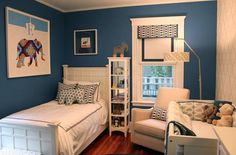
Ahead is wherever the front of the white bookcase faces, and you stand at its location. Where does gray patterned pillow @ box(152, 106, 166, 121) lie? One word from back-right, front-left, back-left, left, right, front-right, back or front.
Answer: front-left

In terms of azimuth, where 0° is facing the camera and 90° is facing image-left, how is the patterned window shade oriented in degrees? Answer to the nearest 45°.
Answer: approximately 0°

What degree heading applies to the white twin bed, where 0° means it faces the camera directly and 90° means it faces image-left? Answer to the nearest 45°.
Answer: approximately 45°

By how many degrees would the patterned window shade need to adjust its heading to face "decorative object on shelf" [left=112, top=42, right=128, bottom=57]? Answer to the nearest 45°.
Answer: approximately 90° to its right

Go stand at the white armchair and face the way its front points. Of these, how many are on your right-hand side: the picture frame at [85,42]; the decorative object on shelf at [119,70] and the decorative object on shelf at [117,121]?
3
